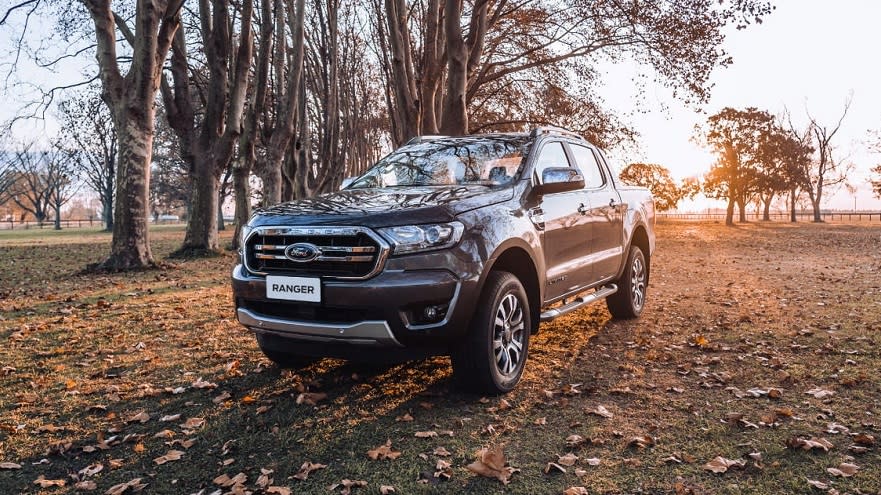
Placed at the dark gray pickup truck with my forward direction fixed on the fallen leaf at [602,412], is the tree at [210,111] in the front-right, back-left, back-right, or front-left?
back-right

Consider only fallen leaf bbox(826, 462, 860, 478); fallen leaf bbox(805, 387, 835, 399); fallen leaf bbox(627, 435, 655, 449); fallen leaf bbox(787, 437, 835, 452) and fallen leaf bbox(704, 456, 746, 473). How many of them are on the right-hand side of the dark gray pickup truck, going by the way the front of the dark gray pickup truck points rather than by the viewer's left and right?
0

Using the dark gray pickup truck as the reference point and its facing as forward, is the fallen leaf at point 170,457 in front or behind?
in front

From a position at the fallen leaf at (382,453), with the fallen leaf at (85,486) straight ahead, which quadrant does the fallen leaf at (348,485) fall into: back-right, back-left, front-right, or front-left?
front-left

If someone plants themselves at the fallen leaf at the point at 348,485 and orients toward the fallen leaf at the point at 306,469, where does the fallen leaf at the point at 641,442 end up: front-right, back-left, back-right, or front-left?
back-right

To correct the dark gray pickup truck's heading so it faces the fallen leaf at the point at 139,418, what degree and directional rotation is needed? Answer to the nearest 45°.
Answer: approximately 45° to its right

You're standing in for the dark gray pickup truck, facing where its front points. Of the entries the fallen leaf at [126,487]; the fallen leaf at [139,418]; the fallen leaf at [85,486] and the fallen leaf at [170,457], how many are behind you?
0

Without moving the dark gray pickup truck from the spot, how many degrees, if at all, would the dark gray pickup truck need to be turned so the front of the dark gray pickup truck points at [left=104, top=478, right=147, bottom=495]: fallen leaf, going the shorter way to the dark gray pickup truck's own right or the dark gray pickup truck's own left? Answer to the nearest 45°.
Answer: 0° — it already faces it

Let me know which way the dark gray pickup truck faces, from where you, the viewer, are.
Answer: facing the viewer and to the left of the viewer

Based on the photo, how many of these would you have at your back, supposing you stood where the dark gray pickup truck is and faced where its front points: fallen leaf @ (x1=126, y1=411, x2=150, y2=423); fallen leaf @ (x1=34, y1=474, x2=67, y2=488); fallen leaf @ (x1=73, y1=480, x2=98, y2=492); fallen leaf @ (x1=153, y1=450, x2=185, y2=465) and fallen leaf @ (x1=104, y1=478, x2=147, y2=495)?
0

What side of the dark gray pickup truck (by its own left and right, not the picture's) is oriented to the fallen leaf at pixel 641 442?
left

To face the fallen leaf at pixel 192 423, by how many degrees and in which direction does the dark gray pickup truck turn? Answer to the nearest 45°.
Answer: approximately 45° to its right

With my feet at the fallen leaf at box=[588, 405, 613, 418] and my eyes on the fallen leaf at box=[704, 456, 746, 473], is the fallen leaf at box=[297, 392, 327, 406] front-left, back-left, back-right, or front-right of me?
back-right

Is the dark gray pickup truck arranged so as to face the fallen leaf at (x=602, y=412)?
no

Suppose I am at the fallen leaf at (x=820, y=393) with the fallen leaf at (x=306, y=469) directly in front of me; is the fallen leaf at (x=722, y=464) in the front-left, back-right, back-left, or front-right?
front-left

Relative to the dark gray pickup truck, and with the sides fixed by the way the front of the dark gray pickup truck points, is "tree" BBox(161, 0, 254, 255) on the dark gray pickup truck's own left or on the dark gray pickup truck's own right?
on the dark gray pickup truck's own right
